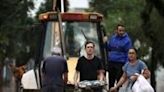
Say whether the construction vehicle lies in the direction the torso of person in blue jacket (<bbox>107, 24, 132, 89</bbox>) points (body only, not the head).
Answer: no

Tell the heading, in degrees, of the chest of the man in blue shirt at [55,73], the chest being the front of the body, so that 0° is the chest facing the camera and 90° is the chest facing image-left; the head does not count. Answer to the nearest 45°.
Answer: approximately 180°

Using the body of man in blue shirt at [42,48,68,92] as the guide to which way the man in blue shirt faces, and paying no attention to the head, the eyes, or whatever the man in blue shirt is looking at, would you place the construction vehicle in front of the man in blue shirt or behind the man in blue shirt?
in front

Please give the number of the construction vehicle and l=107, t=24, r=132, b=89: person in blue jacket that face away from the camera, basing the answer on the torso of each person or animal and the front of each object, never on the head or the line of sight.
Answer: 0

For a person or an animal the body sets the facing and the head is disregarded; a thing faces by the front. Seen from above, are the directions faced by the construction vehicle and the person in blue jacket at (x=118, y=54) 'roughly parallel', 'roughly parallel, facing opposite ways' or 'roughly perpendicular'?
roughly parallel

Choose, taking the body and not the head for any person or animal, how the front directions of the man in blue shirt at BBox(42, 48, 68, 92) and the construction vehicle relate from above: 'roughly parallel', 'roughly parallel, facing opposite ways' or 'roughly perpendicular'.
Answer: roughly parallel, facing opposite ways

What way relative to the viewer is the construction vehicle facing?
toward the camera

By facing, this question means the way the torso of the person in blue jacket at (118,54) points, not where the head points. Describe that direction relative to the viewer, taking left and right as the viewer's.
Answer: facing the viewer

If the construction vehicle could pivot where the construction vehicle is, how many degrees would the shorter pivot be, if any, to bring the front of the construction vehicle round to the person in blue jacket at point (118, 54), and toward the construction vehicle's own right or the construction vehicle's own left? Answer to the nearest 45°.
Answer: approximately 45° to the construction vehicle's own left
